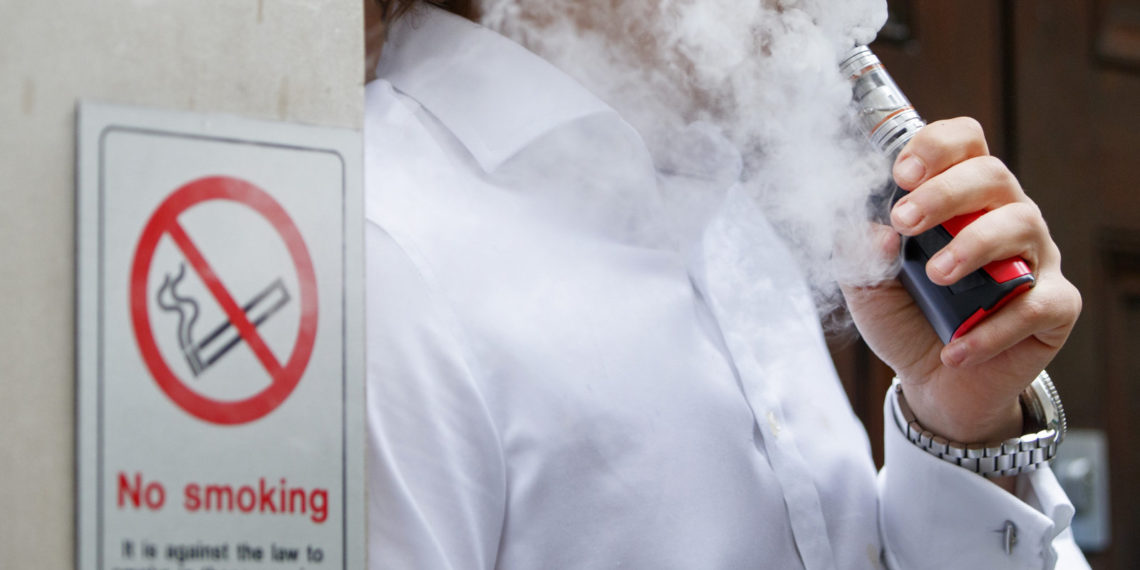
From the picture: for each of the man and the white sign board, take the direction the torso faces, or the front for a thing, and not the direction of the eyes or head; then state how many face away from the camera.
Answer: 0

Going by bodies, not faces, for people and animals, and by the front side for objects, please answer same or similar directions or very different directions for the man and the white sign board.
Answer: same or similar directions

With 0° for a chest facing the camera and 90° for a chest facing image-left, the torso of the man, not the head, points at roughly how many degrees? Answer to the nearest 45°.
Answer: approximately 315°

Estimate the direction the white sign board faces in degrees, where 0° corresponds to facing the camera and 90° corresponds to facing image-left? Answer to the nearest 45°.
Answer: approximately 315°
